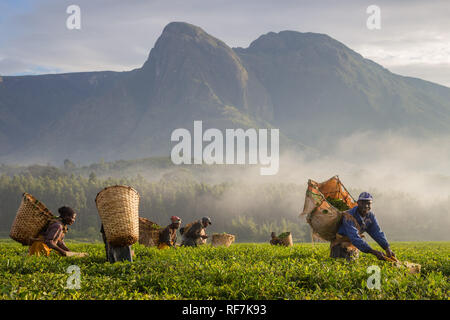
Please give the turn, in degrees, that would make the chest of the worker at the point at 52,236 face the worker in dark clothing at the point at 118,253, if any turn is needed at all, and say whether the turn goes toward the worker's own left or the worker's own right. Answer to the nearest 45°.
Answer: approximately 45° to the worker's own right

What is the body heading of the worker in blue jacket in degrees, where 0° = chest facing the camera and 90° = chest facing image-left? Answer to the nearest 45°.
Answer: approximately 315°

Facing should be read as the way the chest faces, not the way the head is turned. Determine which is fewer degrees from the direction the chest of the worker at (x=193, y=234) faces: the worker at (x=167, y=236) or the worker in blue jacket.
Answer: the worker in blue jacket

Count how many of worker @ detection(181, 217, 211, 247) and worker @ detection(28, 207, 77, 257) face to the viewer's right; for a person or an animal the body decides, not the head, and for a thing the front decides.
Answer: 2

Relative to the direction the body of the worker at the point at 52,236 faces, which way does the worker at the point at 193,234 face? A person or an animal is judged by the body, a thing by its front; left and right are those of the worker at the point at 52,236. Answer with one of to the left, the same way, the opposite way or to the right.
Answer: the same way

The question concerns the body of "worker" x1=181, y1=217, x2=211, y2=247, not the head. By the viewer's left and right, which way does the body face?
facing to the right of the viewer

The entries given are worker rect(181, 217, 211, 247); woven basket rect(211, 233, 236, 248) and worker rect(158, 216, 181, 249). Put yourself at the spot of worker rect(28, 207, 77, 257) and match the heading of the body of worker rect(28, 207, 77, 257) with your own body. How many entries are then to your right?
0

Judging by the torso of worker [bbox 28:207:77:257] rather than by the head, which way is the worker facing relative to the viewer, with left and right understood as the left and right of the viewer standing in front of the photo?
facing to the right of the viewer

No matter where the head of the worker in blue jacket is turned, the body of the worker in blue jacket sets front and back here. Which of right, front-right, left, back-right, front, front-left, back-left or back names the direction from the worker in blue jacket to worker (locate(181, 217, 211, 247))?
back
